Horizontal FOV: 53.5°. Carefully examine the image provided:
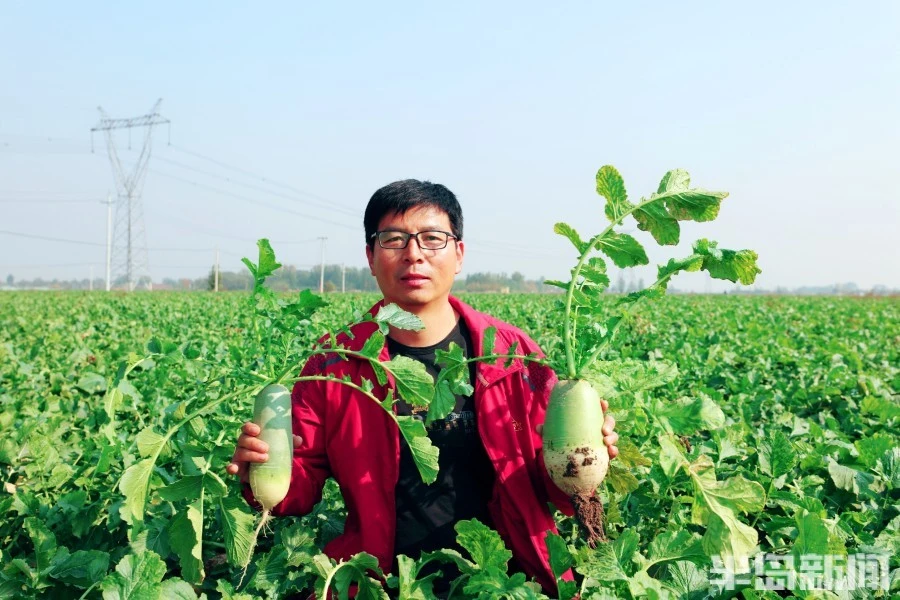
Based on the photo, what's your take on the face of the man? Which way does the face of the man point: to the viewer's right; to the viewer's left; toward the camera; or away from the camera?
toward the camera

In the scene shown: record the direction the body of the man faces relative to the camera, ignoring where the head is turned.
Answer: toward the camera
